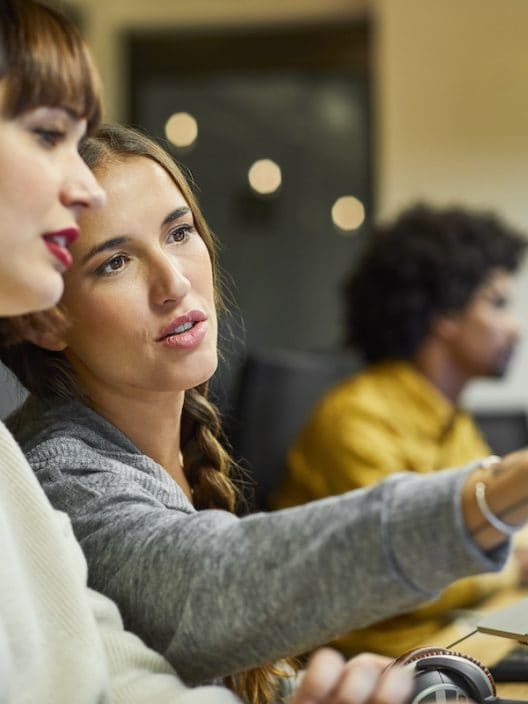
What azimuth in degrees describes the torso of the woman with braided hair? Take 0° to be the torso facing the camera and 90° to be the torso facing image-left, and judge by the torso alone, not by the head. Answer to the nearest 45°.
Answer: approximately 315°

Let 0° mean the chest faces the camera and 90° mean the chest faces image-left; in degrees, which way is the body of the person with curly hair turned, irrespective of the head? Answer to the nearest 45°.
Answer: approximately 270°

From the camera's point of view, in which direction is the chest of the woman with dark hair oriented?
to the viewer's right

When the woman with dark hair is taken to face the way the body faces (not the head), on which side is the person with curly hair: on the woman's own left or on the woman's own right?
on the woman's own left

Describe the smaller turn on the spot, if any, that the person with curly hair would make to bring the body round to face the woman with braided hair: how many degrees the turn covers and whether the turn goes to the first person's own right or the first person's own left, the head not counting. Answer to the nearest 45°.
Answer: approximately 90° to the first person's own right

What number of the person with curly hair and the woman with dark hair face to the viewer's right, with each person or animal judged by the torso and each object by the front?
2
